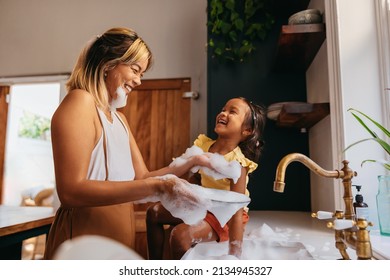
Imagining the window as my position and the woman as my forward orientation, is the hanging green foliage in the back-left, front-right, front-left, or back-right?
front-left

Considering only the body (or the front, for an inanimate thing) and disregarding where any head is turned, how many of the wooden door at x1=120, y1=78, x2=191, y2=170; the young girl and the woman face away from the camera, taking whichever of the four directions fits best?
0

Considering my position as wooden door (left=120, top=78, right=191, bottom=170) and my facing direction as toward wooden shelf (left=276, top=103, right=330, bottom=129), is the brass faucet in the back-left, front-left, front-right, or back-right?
front-right

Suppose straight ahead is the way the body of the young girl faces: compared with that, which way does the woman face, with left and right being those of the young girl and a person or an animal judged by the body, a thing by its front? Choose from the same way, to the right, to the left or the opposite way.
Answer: to the left

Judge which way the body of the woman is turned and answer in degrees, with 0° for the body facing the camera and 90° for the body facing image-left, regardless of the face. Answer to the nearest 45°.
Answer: approximately 315°

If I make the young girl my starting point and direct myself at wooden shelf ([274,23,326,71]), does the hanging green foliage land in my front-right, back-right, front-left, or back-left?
front-left

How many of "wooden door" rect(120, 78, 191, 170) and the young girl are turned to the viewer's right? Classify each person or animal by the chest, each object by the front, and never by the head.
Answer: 0

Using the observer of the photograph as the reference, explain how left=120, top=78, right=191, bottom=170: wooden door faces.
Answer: facing the viewer

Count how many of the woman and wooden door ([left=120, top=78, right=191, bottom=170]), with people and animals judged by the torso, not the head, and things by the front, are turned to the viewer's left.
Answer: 0

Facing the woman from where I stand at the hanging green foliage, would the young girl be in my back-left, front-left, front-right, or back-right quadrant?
front-left

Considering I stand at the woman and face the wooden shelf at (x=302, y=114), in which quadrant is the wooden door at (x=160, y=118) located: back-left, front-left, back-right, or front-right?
front-left
